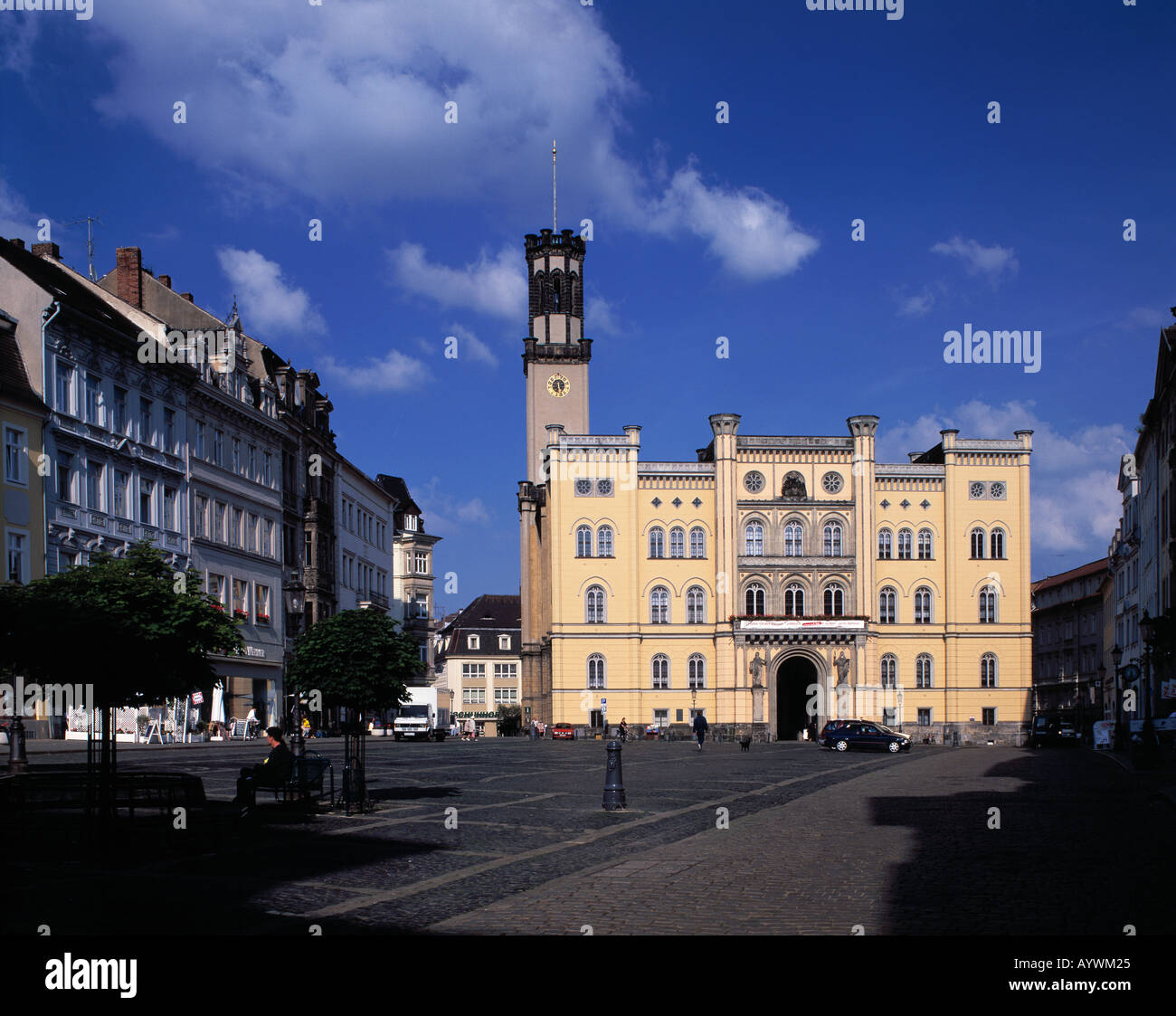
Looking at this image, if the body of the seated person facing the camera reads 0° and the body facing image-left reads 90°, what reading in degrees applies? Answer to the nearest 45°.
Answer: approximately 90°

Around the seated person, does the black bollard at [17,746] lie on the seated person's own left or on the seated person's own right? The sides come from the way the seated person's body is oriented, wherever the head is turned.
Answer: on the seated person's own right

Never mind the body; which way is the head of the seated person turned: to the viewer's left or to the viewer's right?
to the viewer's left
